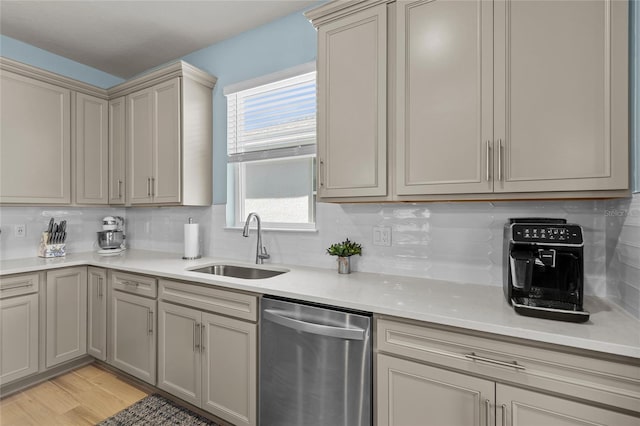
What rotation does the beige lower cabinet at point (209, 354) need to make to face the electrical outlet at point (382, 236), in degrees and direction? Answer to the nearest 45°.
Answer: approximately 135° to its left

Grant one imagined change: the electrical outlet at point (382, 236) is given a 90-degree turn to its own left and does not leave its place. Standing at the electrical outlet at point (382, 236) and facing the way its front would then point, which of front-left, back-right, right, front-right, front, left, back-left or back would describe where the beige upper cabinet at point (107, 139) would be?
back

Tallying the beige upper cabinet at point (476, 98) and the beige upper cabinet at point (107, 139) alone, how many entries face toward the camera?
2

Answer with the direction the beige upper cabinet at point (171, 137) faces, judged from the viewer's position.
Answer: facing the viewer and to the left of the viewer

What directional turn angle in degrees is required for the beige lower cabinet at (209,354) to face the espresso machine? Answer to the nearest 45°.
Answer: approximately 90° to its left

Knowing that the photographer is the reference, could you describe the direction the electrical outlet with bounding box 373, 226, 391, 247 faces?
facing the viewer

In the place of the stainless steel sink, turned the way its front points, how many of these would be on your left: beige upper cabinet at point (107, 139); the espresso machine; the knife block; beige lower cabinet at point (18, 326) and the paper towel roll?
1

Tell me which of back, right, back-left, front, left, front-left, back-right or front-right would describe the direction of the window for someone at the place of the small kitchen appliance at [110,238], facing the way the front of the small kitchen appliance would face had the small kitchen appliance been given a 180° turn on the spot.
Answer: right

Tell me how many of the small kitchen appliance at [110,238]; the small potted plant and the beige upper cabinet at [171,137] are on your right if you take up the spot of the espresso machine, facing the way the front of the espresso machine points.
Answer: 3

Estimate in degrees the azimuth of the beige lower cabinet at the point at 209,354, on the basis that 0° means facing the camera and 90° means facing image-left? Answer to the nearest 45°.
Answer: approximately 45°

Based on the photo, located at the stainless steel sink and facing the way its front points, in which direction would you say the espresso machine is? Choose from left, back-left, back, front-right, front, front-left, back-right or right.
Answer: left

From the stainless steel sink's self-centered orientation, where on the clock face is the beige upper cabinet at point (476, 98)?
The beige upper cabinet is roughly at 9 o'clock from the stainless steel sink.

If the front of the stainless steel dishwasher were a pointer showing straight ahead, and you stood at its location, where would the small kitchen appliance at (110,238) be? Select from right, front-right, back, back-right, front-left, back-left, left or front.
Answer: right

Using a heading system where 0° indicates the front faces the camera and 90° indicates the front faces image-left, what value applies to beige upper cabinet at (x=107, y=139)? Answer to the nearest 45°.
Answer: approximately 0°

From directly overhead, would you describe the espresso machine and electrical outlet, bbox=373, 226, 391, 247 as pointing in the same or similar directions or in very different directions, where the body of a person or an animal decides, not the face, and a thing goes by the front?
same or similar directions
